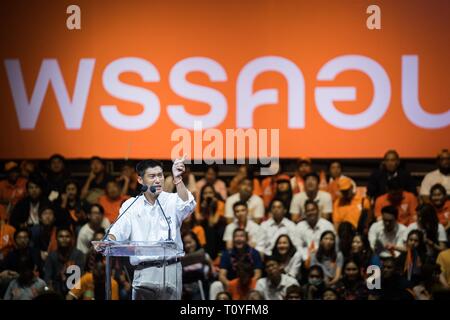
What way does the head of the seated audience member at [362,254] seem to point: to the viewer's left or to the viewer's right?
to the viewer's left

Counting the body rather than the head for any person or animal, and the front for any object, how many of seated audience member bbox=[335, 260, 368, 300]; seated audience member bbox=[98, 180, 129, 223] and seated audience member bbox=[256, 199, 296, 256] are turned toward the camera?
3

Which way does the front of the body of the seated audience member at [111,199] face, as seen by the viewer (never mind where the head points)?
toward the camera

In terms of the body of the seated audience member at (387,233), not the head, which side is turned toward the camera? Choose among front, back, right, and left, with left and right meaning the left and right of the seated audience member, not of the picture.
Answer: front

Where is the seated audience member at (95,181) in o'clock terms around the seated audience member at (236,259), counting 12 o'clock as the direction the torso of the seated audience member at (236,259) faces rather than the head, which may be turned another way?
the seated audience member at (95,181) is roughly at 4 o'clock from the seated audience member at (236,259).

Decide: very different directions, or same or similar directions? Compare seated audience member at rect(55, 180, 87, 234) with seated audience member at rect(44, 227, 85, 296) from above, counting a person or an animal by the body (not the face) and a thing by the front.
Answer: same or similar directions

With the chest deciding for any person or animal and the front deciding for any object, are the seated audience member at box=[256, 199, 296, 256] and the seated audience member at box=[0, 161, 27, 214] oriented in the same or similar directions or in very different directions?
same or similar directions

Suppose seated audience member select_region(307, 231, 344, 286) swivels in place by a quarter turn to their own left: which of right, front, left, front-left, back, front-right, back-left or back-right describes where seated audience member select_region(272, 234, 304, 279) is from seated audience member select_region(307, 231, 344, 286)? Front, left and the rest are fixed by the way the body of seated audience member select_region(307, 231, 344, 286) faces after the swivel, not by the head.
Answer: back

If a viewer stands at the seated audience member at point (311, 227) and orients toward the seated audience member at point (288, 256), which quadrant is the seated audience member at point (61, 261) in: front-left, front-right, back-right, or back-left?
front-right

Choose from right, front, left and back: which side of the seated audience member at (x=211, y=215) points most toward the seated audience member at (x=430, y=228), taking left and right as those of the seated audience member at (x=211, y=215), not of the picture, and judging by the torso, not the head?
left

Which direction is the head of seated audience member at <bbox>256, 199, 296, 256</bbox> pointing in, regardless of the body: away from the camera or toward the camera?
toward the camera

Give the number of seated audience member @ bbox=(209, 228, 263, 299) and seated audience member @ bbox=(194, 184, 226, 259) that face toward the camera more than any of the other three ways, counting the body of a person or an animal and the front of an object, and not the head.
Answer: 2

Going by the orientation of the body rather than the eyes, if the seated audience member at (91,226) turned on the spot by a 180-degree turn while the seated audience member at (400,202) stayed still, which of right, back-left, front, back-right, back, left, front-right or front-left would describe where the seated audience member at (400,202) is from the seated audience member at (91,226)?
right

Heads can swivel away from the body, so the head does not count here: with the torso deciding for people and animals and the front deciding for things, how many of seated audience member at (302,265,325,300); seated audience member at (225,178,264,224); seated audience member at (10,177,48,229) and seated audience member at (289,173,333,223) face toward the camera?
4

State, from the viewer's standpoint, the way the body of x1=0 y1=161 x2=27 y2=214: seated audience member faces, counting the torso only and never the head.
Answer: toward the camera

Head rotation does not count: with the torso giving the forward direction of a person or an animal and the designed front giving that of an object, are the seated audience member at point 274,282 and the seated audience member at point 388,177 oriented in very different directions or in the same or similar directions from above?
same or similar directions

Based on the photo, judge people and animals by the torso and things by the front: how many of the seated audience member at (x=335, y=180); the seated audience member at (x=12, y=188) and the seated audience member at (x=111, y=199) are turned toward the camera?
3

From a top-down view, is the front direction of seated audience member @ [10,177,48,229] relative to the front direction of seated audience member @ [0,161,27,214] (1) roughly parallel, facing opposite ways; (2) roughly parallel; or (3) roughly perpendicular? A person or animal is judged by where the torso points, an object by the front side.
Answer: roughly parallel
